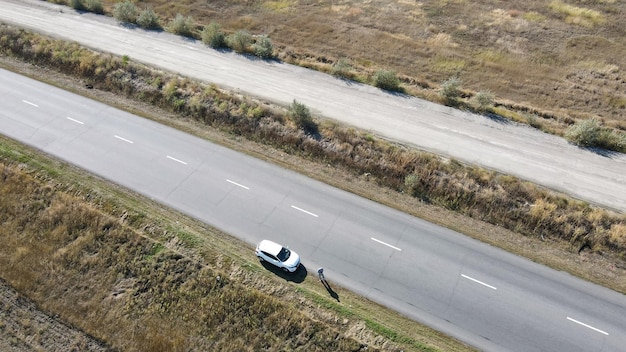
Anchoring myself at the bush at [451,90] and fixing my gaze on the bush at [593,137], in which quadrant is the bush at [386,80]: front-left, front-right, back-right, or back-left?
back-right

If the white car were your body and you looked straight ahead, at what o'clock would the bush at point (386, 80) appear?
The bush is roughly at 8 o'clock from the white car.

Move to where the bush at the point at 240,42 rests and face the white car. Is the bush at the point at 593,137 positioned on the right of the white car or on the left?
left

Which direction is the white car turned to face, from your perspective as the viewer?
facing the viewer and to the right of the viewer

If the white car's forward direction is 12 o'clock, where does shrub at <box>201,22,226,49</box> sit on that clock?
The shrub is roughly at 7 o'clock from the white car.

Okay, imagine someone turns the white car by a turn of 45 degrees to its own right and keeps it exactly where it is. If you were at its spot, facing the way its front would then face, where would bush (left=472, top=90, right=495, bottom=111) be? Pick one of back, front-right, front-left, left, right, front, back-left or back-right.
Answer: back-left

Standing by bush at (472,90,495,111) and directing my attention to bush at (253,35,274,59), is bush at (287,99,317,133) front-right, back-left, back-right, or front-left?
front-left

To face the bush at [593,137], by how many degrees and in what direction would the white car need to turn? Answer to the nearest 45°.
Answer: approximately 90° to its left

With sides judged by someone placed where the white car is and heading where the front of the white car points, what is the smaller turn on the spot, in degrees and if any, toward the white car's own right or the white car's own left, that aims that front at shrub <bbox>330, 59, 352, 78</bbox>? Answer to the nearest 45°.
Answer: approximately 135° to the white car's own left

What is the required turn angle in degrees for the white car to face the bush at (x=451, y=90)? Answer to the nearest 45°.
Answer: approximately 90° to its left

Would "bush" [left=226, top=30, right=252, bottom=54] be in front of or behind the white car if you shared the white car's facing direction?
behind

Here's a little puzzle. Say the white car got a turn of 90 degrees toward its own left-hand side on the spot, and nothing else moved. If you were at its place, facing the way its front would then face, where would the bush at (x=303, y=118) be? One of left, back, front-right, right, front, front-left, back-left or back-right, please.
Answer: front-left

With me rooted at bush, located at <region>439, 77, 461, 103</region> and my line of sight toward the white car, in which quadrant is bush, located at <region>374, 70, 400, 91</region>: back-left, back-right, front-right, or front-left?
front-right

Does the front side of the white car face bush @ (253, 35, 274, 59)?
no

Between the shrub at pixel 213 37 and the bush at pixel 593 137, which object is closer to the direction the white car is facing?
the bush
